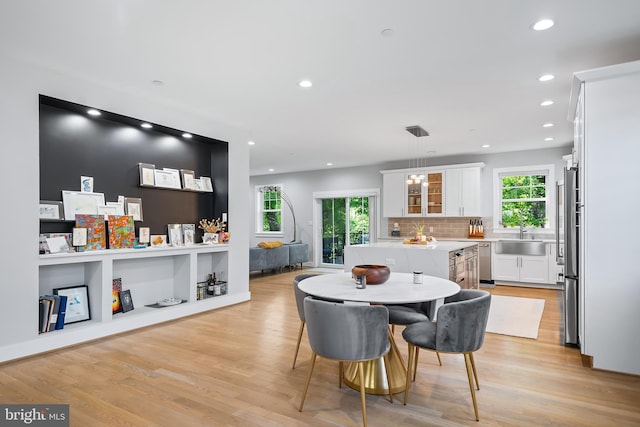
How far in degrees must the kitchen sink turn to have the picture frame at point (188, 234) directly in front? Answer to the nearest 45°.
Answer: approximately 45° to its right

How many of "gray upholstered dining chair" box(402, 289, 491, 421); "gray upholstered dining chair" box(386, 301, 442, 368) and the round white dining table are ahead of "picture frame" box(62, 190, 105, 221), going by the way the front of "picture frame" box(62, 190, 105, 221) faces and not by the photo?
3

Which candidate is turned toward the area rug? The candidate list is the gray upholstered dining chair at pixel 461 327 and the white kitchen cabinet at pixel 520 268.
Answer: the white kitchen cabinet

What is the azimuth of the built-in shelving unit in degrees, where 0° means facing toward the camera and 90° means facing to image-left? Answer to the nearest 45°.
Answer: approximately 315°

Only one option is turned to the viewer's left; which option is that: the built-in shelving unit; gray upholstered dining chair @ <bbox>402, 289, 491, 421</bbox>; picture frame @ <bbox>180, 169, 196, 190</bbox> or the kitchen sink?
the gray upholstered dining chair

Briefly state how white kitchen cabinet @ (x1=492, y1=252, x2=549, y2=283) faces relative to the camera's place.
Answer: facing the viewer

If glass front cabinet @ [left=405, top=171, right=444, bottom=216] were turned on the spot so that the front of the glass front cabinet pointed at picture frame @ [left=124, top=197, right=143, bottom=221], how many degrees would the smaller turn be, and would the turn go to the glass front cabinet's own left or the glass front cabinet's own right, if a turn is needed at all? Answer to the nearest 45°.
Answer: approximately 45° to the glass front cabinet's own right

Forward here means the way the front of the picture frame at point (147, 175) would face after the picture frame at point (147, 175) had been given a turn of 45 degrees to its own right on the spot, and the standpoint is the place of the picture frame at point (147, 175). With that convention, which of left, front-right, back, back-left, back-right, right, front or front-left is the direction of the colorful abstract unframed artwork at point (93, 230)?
front-right

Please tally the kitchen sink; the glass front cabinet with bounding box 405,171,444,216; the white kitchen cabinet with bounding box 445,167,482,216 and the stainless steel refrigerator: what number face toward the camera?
3

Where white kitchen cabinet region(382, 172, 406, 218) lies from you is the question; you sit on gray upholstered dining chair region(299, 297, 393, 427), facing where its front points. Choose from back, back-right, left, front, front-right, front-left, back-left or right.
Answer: front-left

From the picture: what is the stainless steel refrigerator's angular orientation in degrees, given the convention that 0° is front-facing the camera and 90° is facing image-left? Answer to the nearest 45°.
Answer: approximately 90°

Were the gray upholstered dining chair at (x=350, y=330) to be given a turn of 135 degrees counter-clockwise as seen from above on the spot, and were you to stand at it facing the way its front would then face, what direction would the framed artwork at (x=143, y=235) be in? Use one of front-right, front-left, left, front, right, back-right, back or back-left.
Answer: front-right

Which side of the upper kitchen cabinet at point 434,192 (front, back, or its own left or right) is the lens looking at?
front

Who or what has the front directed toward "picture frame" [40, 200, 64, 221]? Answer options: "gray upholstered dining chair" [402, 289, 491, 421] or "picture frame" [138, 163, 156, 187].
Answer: the gray upholstered dining chair

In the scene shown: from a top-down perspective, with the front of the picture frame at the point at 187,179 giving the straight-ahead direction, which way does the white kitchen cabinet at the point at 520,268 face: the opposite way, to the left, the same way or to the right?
to the right

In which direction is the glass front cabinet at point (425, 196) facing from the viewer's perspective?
toward the camera

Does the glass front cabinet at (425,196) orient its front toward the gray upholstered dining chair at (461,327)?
yes

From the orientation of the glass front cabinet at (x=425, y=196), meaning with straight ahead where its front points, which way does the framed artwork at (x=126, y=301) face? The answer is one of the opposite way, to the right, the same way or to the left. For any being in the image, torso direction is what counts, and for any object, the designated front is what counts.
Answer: to the left

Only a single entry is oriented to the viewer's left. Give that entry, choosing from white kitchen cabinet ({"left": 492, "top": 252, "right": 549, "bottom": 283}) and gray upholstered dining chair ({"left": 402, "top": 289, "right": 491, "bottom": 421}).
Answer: the gray upholstered dining chair
